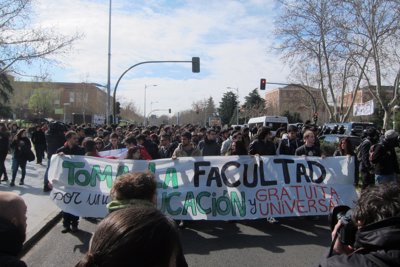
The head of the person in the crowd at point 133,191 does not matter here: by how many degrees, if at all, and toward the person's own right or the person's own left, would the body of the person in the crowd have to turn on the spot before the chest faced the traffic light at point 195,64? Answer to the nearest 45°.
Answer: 0° — they already face it

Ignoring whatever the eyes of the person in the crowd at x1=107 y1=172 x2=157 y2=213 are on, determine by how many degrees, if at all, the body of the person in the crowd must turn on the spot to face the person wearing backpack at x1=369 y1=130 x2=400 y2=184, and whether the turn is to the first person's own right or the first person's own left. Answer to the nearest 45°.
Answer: approximately 45° to the first person's own right

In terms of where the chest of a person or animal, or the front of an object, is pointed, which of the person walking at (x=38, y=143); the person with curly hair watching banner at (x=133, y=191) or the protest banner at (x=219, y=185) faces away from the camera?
the person with curly hair watching banner

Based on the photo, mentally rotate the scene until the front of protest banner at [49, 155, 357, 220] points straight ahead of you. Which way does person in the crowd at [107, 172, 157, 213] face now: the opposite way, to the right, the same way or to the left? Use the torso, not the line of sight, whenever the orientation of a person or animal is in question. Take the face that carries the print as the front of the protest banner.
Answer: the opposite way

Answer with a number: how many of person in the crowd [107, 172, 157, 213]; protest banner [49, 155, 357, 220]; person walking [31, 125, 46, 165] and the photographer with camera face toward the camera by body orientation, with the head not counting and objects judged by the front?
2

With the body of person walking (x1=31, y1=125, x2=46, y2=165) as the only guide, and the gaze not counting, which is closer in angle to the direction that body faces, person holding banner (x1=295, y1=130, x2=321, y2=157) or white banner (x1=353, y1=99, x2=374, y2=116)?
the person holding banner

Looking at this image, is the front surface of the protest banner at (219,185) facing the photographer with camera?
yes

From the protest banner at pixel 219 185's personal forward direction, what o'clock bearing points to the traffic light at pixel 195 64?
The traffic light is roughly at 6 o'clock from the protest banner.

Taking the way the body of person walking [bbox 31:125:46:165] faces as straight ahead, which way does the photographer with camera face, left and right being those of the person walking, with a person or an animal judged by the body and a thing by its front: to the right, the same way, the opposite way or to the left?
the opposite way

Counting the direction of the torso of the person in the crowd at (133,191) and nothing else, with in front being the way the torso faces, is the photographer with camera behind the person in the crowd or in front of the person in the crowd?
behind

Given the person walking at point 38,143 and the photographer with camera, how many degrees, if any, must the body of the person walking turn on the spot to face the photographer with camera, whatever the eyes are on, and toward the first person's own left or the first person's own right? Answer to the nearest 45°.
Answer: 0° — they already face them

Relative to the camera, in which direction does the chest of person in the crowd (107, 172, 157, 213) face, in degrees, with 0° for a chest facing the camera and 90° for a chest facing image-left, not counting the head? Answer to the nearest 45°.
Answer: approximately 180°

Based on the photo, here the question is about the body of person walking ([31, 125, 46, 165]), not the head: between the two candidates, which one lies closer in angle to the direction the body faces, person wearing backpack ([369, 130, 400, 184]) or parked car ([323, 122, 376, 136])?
the person wearing backpack

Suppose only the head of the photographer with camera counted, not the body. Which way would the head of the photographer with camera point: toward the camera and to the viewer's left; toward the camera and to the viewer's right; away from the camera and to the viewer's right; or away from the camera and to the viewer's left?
away from the camera and to the viewer's left

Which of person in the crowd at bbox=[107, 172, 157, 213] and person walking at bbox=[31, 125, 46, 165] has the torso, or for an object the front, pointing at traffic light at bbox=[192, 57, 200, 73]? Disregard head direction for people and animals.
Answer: the person in the crowd

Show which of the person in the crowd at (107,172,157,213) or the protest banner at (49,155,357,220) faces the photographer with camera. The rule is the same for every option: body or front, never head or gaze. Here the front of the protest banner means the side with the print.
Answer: the protest banner
